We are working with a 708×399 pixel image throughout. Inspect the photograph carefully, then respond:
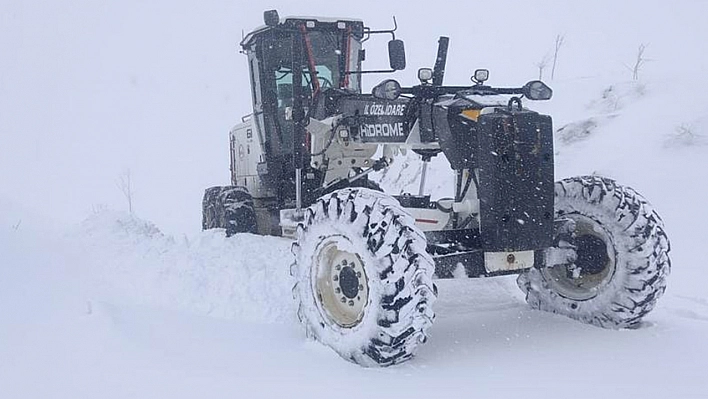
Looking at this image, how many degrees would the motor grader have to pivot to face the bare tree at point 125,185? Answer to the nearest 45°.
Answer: approximately 180°

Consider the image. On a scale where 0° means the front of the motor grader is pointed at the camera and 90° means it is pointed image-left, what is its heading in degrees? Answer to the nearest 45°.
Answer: approximately 315°

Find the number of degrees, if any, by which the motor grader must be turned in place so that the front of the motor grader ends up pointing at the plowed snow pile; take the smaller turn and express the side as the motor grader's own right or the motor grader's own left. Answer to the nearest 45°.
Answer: approximately 180°
